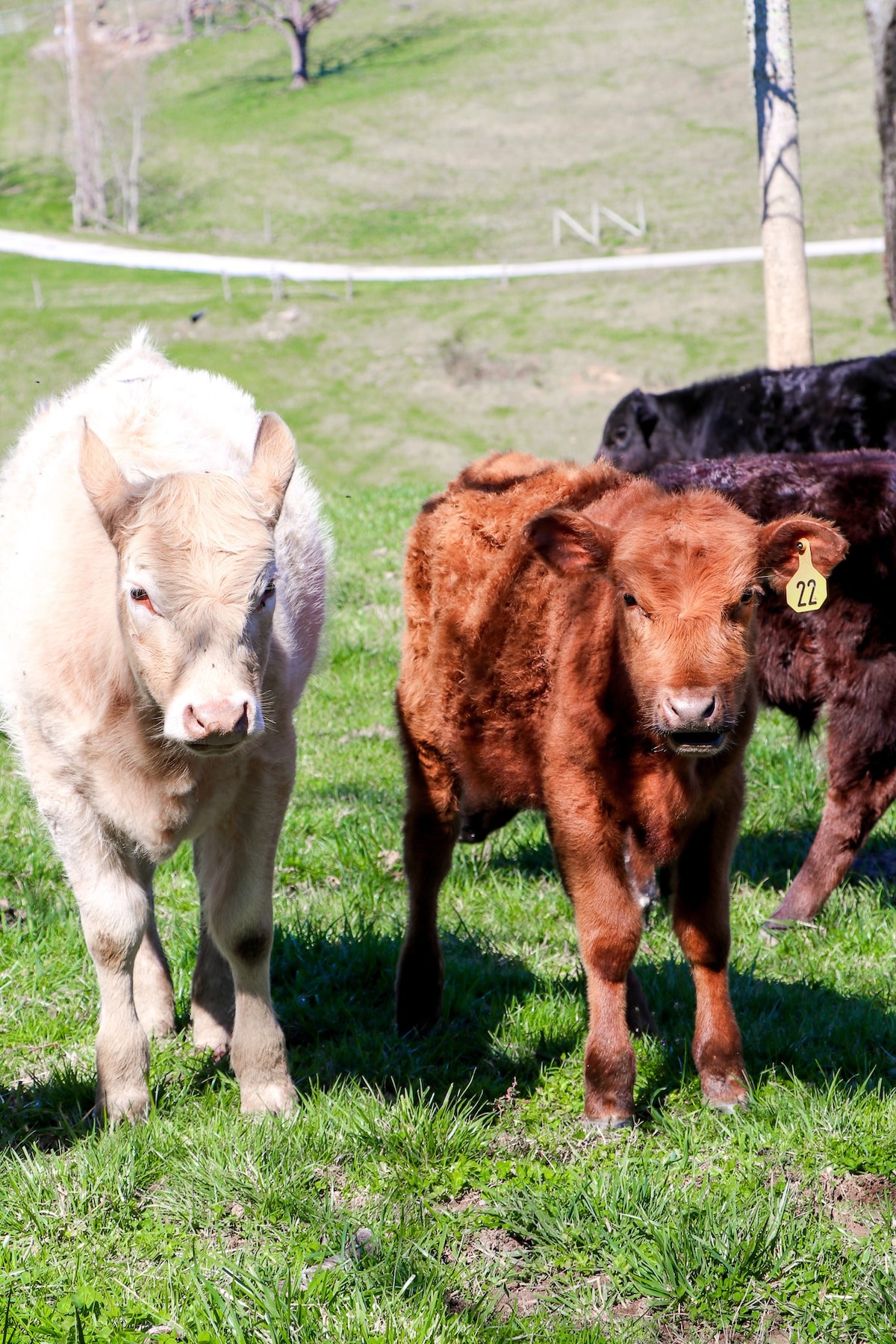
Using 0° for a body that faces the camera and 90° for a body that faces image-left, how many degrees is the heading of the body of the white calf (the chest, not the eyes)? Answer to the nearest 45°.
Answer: approximately 0°

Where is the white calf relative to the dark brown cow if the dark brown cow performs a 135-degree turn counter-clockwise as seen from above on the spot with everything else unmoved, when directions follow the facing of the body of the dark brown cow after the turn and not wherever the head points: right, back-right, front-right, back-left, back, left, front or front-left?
right

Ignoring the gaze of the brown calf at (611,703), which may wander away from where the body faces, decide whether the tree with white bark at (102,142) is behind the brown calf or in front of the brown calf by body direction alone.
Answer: behind

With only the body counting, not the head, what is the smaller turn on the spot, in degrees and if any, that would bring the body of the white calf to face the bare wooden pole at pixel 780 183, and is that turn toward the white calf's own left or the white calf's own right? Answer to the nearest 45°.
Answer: approximately 135° to the white calf's own left

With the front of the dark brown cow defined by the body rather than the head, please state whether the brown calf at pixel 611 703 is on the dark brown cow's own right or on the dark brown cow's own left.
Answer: on the dark brown cow's own left

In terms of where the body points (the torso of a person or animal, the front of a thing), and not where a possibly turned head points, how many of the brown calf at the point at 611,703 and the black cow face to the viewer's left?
1

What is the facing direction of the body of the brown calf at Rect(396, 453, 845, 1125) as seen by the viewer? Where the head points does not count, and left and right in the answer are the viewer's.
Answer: facing the viewer and to the right of the viewer

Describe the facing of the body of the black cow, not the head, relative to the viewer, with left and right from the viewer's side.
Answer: facing to the left of the viewer

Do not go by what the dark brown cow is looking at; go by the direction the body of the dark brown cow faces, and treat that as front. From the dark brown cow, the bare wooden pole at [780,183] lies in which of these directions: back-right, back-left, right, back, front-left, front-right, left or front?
right

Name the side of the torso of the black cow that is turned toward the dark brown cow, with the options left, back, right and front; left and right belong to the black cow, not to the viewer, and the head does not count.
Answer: left

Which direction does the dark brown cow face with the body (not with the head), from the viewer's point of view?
to the viewer's left

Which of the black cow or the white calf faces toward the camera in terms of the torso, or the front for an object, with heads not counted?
the white calf

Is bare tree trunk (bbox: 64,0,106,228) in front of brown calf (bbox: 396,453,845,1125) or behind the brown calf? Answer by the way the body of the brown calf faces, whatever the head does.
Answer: behind

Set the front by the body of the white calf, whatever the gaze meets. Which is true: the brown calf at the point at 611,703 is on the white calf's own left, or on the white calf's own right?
on the white calf's own left
